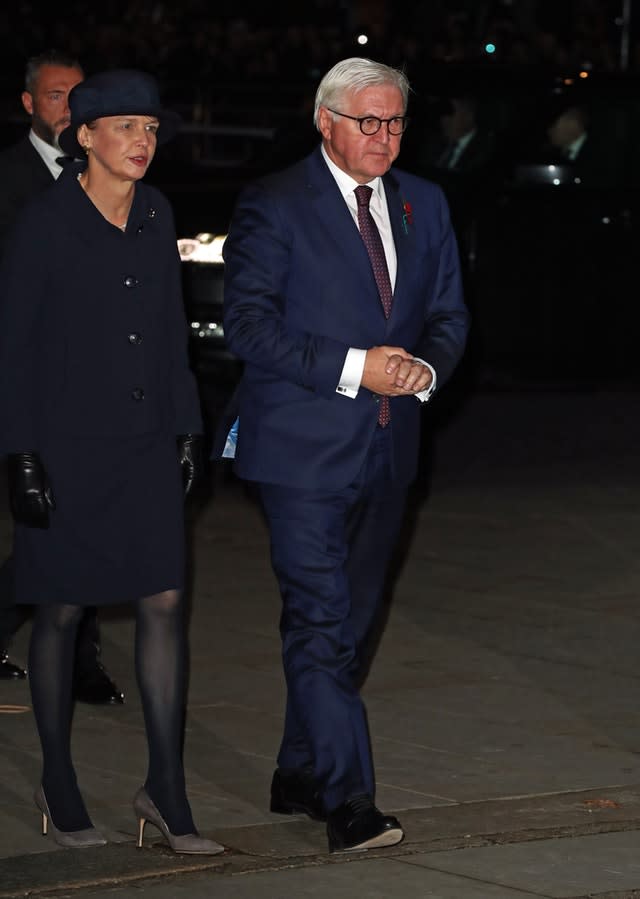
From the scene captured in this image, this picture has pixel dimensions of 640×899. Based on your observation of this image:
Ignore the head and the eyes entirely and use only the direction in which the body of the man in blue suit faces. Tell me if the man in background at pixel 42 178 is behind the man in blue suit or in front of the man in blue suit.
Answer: behind

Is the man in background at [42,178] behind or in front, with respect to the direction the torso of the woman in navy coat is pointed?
behind

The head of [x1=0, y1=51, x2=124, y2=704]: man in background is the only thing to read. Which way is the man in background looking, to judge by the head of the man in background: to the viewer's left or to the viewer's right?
to the viewer's right

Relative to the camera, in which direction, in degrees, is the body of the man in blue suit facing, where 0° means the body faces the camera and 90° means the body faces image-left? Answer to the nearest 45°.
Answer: approximately 315°

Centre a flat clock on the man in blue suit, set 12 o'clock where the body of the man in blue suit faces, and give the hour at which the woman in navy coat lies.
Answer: The woman in navy coat is roughly at 4 o'clock from the man in blue suit.

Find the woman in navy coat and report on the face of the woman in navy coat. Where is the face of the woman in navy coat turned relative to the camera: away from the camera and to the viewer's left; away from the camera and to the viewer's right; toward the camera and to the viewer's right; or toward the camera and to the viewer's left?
toward the camera and to the viewer's right

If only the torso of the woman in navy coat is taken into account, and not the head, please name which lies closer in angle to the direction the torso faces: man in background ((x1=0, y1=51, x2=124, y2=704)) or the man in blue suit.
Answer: the man in blue suit
